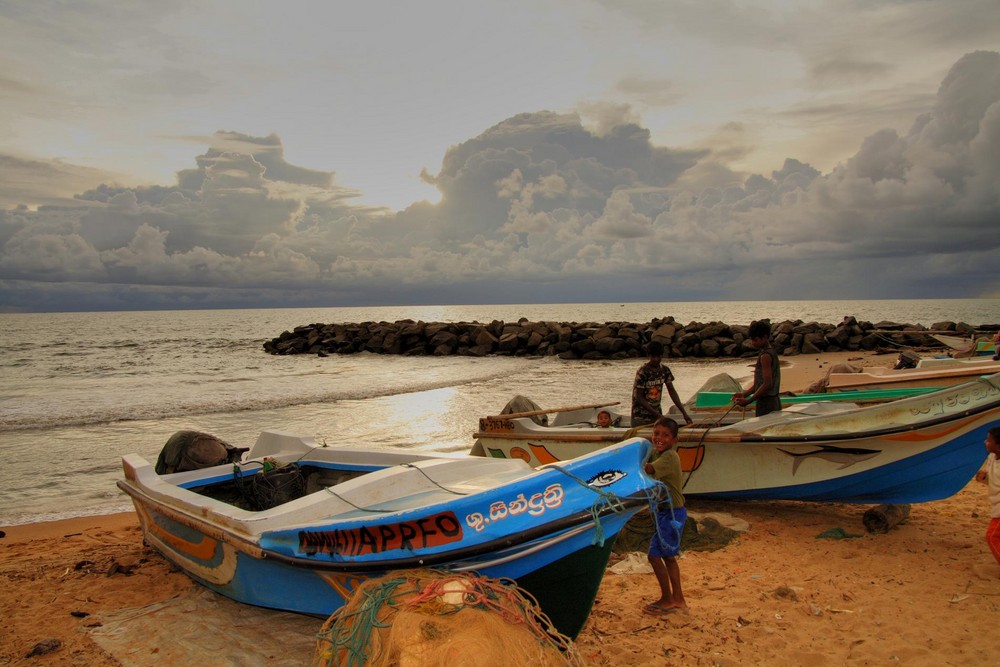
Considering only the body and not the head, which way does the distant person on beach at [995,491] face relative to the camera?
to the viewer's left

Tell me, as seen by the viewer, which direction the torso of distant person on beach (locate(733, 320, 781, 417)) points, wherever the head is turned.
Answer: to the viewer's left

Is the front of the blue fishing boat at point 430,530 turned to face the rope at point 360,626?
no

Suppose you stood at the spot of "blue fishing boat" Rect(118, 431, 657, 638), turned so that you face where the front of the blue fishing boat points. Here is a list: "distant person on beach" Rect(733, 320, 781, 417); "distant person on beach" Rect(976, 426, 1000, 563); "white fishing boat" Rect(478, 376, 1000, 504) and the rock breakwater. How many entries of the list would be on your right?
0

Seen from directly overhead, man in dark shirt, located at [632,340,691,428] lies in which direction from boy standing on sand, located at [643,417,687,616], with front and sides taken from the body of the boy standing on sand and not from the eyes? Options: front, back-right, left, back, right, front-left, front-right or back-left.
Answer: back-right

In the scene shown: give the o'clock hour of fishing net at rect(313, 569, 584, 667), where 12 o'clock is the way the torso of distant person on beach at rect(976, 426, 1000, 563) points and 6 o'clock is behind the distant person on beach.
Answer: The fishing net is roughly at 10 o'clock from the distant person on beach.

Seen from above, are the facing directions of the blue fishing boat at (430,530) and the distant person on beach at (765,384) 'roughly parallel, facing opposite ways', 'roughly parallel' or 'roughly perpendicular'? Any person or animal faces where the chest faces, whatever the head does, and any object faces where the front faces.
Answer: roughly parallel, facing opposite ways

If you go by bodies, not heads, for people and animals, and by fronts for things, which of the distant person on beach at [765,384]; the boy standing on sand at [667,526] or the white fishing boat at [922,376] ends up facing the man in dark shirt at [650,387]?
the distant person on beach
